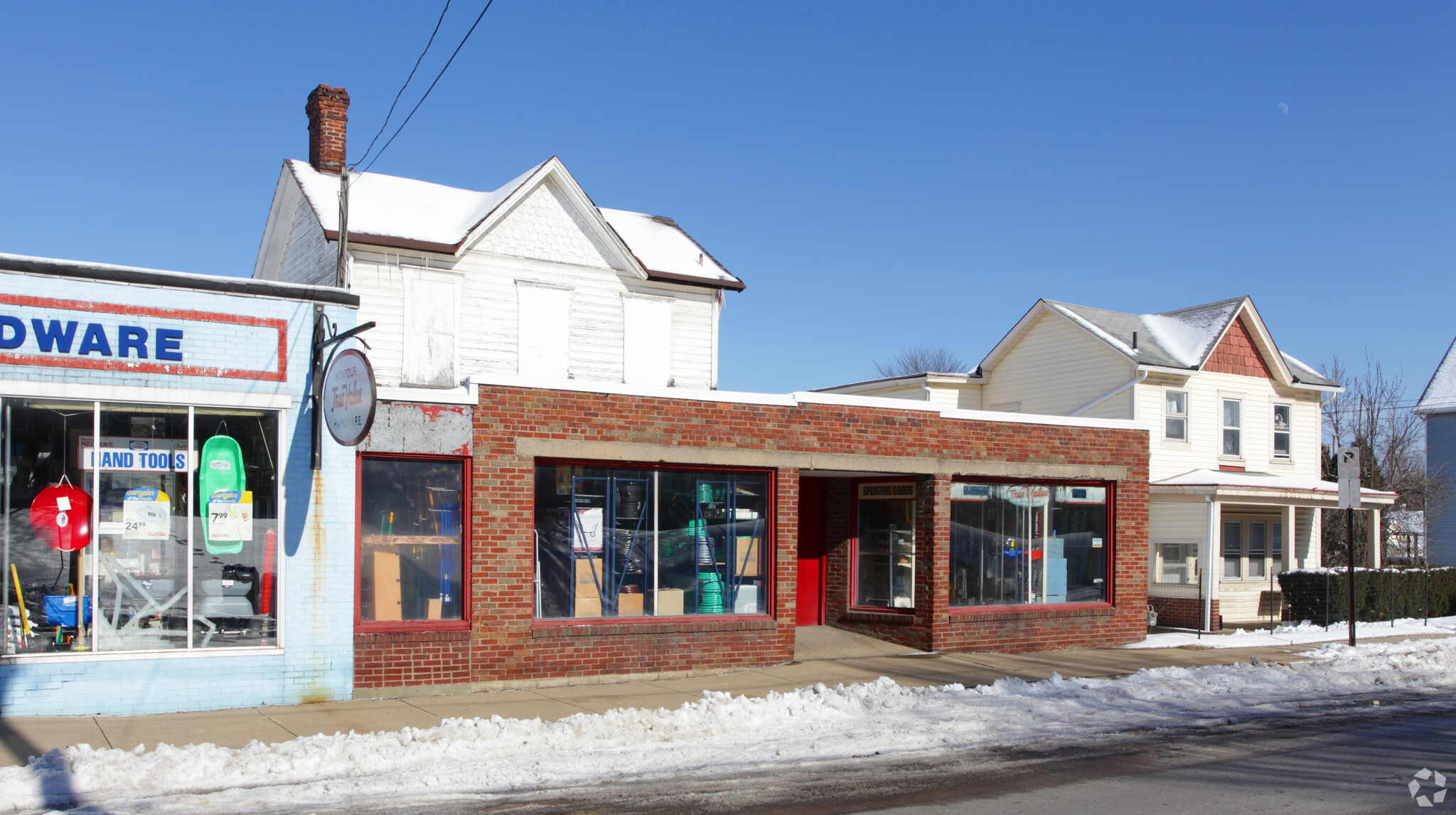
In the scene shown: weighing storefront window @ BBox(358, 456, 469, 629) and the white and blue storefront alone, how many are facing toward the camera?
2

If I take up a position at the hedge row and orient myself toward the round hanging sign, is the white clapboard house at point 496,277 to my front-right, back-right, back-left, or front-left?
front-right

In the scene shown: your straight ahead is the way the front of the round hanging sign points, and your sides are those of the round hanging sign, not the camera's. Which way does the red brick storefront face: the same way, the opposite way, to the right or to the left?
to the left

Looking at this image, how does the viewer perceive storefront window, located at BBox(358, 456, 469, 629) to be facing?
facing the viewer

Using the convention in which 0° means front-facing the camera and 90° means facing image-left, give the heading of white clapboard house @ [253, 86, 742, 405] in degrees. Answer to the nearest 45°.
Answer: approximately 315°

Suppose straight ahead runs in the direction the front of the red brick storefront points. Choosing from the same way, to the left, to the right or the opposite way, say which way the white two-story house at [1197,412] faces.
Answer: the same way

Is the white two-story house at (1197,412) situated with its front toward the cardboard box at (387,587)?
no

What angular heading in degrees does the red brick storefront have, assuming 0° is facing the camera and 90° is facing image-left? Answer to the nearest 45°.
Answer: approximately 315°

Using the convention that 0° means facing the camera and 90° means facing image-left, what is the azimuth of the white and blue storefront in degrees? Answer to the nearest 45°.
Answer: approximately 0°

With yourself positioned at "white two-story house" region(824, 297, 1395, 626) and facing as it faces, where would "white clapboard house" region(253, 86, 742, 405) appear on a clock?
The white clapboard house is roughly at 3 o'clock from the white two-story house.

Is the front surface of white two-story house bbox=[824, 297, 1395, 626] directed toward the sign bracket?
no

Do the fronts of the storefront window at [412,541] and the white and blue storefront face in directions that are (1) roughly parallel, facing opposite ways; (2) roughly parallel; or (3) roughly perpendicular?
roughly parallel

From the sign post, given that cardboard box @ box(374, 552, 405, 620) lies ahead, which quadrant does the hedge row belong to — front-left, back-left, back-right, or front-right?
back-right

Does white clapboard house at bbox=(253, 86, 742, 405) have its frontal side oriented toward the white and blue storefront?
no

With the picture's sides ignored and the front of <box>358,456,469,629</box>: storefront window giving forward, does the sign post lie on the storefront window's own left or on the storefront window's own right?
on the storefront window's own left
